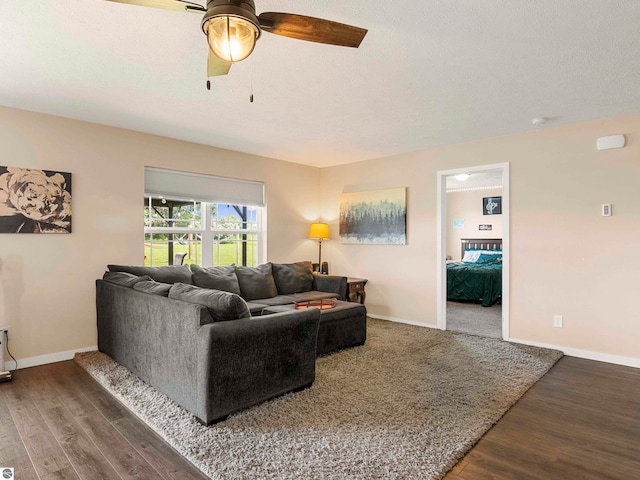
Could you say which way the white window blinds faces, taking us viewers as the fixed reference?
facing the viewer and to the right of the viewer

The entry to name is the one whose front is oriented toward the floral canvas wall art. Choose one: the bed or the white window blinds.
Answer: the bed

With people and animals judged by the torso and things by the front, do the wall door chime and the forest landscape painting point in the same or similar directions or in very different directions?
same or similar directions

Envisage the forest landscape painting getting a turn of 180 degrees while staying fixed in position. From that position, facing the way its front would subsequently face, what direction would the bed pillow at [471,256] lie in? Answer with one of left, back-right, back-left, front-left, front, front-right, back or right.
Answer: front

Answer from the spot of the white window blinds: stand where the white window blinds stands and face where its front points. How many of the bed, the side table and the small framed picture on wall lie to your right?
0

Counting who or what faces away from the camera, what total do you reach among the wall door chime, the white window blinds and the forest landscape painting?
0

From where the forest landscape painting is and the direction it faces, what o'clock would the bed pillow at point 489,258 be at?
The bed pillow is roughly at 6 o'clock from the forest landscape painting.

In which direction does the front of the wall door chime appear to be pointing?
toward the camera

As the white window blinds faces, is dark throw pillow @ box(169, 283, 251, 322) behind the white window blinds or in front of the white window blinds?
in front

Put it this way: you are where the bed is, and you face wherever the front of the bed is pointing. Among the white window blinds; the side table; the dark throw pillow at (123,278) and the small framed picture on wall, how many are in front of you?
3

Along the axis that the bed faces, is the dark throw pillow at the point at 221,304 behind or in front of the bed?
in front

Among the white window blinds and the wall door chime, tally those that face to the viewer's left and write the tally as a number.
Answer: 0

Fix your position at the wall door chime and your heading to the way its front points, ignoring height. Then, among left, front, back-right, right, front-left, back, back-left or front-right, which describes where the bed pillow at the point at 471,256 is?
back-right

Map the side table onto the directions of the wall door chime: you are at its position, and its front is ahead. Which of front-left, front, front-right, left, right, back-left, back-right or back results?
right

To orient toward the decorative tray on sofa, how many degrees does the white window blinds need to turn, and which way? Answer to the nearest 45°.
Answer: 0° — it already faces it

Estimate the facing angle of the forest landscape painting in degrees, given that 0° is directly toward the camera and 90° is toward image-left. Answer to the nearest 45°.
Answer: approximately 45°

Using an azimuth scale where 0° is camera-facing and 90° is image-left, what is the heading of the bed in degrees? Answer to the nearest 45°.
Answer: approximately 45°

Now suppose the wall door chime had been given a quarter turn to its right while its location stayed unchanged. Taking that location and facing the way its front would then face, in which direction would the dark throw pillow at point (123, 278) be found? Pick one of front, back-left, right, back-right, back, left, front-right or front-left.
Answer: front-left

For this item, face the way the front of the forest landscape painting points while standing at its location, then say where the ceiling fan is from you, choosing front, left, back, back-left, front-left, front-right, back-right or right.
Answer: front-left

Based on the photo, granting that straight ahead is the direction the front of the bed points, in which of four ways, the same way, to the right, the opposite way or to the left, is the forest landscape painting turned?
the same way

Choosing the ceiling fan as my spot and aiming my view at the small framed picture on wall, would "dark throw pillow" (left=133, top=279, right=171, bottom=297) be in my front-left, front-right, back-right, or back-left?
front-left
